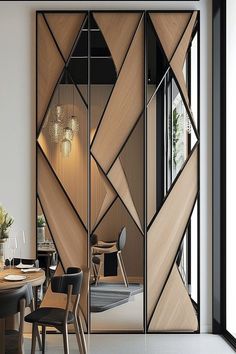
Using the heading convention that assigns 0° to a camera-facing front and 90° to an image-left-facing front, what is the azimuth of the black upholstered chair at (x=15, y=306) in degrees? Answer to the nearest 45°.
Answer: approximately 135°

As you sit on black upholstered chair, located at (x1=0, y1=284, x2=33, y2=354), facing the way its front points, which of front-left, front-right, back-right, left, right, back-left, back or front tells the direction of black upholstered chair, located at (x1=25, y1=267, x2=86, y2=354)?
right

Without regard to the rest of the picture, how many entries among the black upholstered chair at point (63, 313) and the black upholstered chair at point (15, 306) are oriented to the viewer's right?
0

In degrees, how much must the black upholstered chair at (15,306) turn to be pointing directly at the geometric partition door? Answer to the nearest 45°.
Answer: approximately 90° to its right

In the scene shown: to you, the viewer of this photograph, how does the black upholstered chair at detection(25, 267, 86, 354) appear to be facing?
facing away from the viewer and to the left of the viewer
